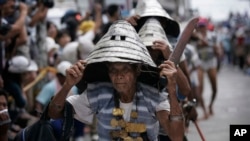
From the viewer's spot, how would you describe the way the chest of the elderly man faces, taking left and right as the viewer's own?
facing the viewer
